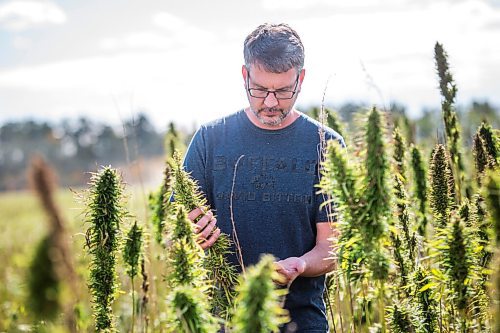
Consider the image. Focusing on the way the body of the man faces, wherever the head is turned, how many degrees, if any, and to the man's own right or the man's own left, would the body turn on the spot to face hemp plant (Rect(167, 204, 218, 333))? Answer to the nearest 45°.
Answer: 0° — they already face it

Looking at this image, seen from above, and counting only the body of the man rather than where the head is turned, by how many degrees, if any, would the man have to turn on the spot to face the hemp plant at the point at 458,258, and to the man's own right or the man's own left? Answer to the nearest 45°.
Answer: approximately 90° to the man's own left

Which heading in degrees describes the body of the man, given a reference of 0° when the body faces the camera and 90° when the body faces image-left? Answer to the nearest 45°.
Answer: approximately 0°

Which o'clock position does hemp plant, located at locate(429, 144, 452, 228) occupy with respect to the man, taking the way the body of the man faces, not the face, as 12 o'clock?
The hemp plant is roughly at 8 o'clock from the man.

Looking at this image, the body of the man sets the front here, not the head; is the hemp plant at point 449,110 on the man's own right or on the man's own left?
on the man's own left

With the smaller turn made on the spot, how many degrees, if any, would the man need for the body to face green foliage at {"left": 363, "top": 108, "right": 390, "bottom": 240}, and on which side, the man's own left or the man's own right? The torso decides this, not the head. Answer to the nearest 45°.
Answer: approximately 90° to the man's own left

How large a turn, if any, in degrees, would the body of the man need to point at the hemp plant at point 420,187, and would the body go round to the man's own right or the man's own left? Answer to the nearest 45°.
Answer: approximately 90° to the man's own left

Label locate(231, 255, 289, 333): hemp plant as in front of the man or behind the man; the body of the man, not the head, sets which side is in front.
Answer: in front

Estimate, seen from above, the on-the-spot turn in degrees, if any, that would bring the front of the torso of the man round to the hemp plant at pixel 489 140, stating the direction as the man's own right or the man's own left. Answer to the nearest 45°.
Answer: approximately 90° to the man's own left

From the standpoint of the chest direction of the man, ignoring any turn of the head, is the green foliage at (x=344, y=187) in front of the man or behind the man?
in front
